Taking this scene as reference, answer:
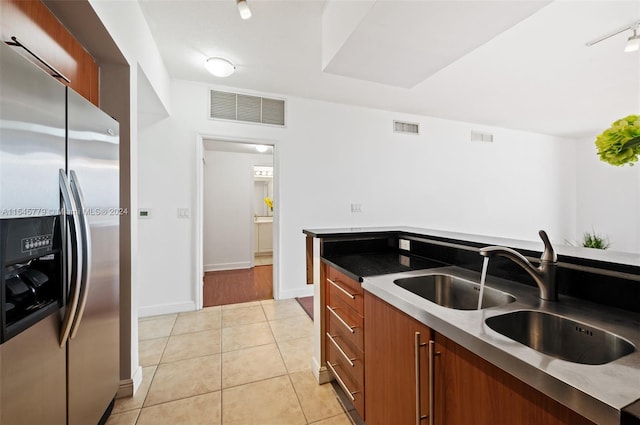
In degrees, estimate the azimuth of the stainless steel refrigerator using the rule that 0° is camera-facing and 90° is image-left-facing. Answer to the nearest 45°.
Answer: approximately 315°

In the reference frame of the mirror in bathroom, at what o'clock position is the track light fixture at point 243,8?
The track light fixture is roughly at 12 o'clock from the mirror in bathroom.

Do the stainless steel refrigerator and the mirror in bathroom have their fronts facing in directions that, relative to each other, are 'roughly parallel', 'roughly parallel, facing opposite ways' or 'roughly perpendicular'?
roughly perpendicular

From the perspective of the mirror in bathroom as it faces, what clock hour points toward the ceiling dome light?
The ceiling dome light is roughly at 12 o'clock from the mirror in bathroom.

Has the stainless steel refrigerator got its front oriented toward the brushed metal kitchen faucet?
yes

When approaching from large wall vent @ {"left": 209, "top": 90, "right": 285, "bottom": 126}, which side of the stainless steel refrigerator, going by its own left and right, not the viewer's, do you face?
left

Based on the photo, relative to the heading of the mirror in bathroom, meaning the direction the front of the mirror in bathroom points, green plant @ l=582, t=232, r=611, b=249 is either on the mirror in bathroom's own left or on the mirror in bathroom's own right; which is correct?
on the mirror in bathroom's own left

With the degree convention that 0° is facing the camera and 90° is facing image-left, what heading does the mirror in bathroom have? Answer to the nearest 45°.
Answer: approximately 0°

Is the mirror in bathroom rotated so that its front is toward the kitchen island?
yes
